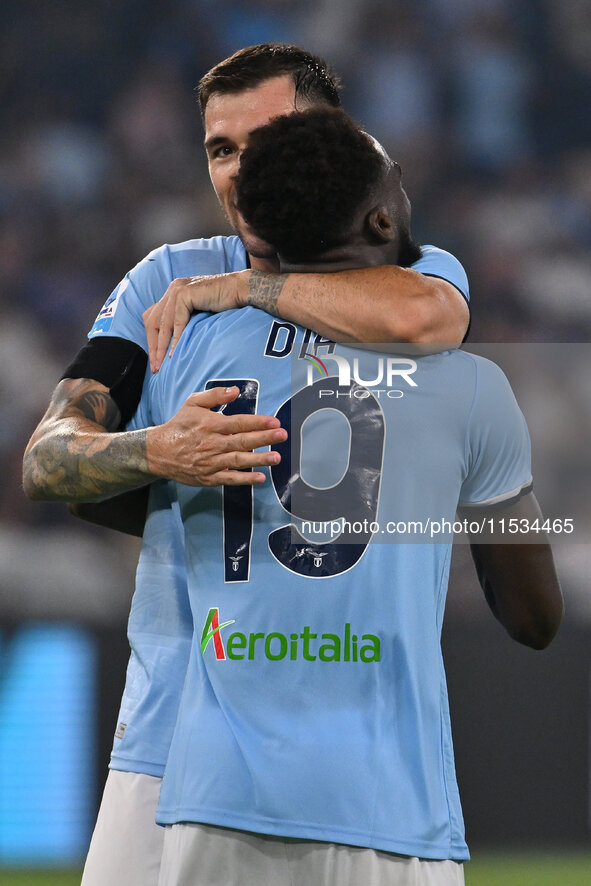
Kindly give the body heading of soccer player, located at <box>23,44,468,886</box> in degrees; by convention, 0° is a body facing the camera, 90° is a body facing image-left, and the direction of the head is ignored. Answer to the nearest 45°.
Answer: approximately 0°
